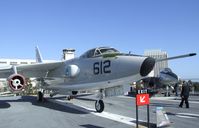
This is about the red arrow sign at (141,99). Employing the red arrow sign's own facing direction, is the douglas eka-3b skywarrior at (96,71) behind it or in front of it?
behind

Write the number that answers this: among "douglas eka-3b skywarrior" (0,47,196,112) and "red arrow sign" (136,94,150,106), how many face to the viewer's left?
0

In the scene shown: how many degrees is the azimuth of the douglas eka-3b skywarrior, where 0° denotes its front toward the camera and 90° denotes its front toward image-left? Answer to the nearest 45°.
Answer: approximately 315°

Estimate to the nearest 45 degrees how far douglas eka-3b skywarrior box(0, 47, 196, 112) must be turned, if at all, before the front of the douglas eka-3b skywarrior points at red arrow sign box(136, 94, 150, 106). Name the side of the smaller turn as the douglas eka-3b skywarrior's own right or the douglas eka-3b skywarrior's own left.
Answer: approximately 45° to the douglas eka-3b skywarrior's own right

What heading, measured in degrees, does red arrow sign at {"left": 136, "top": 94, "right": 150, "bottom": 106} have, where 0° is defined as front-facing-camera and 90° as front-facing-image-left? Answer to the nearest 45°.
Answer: approximately 0°
